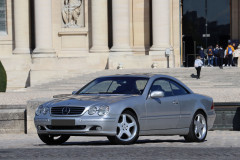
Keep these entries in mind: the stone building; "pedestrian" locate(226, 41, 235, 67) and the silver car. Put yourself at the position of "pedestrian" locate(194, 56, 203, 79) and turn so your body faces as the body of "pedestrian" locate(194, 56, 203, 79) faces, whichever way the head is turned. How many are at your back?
1

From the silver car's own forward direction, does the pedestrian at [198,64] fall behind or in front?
behind

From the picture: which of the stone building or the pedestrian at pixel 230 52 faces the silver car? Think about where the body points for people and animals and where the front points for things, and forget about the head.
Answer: the stone building

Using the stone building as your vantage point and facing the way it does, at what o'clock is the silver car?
The silver car is roughly at 12 o'clock from the stone building.

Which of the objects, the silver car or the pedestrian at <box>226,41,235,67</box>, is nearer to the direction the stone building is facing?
the silver car
